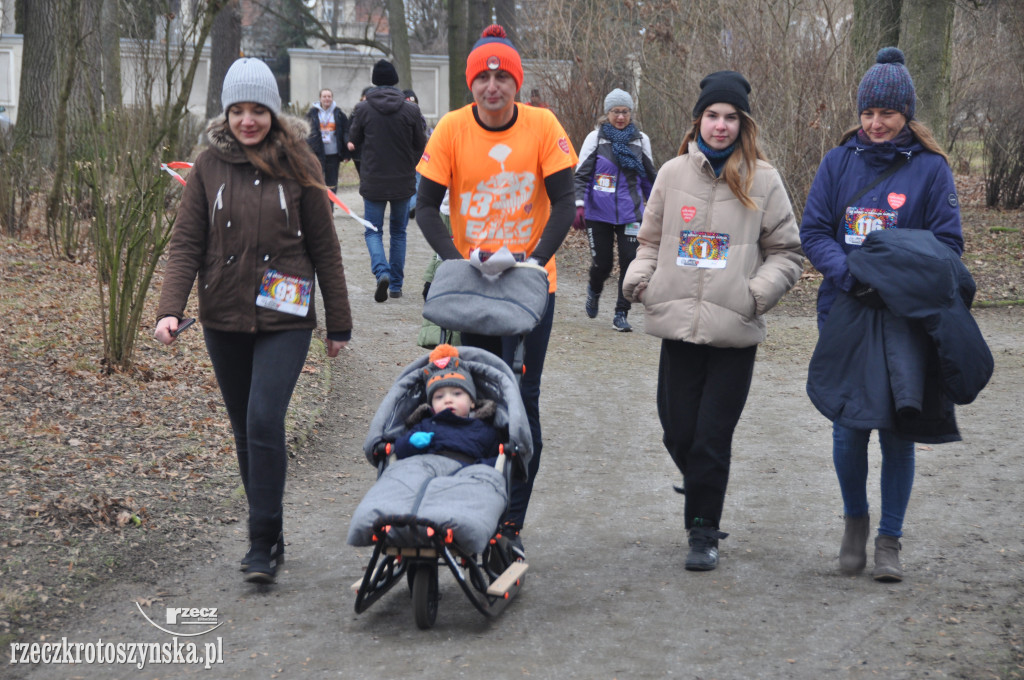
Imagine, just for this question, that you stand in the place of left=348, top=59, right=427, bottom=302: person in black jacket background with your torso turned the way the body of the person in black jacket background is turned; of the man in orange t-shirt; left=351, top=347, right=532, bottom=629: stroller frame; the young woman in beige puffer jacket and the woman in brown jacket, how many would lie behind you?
4

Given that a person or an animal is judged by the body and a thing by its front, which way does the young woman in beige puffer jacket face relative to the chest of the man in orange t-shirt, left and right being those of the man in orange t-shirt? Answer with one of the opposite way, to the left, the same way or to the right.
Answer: the same way

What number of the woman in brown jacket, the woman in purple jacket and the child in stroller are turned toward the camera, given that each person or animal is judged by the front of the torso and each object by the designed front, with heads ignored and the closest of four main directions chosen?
3

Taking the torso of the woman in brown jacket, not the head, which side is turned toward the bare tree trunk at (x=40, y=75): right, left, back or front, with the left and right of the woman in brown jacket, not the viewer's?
back

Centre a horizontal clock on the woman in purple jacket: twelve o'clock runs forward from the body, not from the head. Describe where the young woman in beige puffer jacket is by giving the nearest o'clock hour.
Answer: The young woman in beige puffer jacket is roughly at 12 o'clock from the woman in purple jacket.

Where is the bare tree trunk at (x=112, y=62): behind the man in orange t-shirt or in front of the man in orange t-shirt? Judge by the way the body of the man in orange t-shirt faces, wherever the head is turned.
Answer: behind

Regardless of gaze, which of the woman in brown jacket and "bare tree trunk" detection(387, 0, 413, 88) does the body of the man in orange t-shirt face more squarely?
the woman in brown jacket

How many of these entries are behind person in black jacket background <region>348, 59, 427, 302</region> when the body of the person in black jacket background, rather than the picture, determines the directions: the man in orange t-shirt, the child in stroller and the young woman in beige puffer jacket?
3

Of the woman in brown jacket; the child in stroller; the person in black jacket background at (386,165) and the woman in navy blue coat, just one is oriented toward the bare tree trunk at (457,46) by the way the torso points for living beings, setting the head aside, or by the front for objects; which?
the person in black jacket background

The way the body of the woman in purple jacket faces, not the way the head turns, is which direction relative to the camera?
toward the camera

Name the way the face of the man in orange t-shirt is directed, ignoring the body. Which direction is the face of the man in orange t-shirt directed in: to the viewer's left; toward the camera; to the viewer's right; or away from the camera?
toward the camera

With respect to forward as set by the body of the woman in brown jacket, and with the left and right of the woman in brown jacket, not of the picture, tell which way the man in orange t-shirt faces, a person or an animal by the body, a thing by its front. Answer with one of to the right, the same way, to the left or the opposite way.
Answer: the same way

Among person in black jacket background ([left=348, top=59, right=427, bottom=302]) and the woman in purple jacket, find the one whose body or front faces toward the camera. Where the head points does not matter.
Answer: the woman in purple jacket

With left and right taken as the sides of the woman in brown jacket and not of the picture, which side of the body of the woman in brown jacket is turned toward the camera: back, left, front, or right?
front

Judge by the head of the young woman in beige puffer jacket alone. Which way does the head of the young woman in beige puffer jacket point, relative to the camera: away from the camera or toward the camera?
toward the camera

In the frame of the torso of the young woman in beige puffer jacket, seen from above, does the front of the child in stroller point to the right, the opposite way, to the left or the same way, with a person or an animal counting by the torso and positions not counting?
the same way

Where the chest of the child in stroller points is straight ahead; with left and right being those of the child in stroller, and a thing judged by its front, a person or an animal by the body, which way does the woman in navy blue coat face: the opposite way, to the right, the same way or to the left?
the same way

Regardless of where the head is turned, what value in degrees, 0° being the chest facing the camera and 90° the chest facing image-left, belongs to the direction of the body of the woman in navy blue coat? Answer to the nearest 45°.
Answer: approximately 0°

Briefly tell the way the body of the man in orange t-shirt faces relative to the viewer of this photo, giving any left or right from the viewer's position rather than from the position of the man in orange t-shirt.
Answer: facing the viewer

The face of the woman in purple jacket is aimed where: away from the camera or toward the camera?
toward the camera
